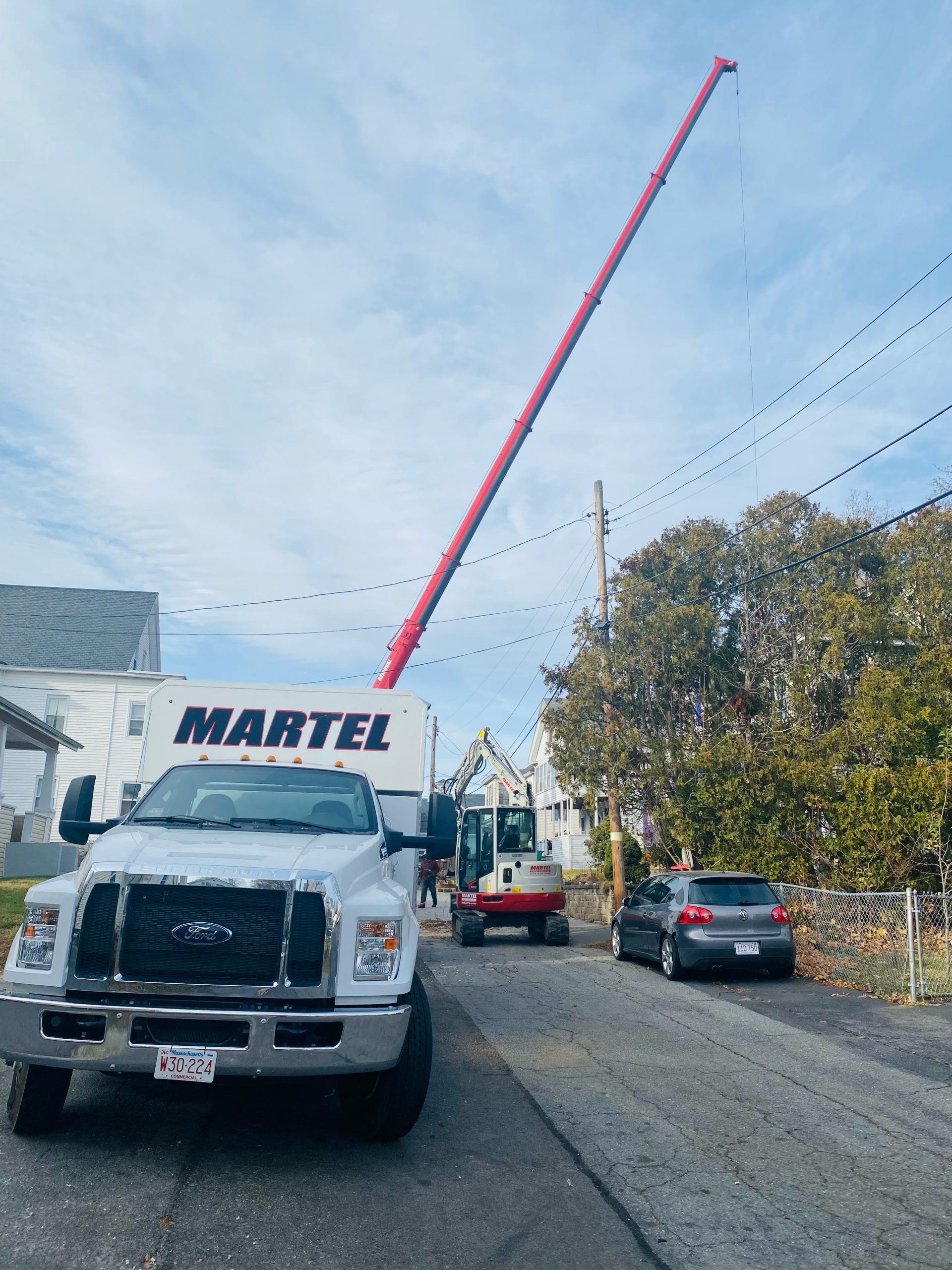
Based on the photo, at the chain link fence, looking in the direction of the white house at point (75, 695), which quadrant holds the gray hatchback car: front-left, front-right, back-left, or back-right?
front-left

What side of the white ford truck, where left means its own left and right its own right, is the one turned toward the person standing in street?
back

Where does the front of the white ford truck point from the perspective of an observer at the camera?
facing the viewer

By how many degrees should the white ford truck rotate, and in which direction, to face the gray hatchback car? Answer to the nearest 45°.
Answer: approximately 135° to its left

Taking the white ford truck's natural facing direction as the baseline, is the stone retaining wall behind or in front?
behind

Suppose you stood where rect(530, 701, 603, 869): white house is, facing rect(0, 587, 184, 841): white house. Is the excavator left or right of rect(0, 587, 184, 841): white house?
left

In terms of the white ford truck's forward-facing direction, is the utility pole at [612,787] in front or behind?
behind

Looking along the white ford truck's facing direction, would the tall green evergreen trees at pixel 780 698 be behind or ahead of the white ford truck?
behind

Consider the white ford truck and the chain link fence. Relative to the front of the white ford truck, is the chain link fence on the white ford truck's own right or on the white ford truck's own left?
on the white ford truck's own left

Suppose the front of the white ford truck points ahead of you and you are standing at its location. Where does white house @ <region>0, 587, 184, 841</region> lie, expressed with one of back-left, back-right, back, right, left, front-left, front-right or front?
back
